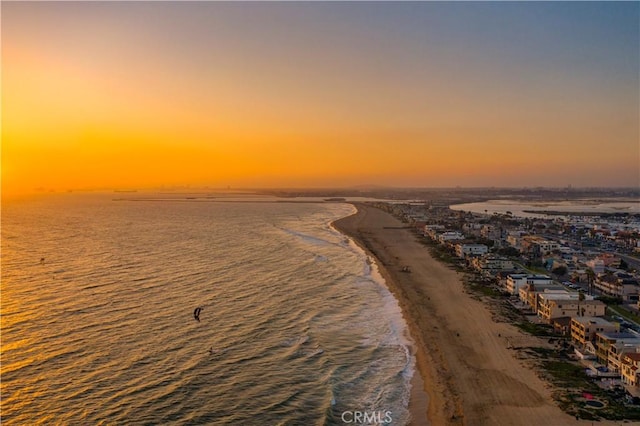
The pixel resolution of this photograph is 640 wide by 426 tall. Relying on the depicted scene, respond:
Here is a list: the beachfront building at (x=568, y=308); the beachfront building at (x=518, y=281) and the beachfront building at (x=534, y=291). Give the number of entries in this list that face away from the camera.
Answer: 0

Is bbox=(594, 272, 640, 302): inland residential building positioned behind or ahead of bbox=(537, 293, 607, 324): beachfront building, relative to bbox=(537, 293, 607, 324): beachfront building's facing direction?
behind

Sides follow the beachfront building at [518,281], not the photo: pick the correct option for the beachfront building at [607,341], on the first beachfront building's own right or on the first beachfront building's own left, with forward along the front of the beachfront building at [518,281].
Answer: on the first beachfront building's own left

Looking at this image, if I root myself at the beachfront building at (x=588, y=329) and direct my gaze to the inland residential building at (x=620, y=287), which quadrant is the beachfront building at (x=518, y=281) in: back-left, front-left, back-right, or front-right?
front-left

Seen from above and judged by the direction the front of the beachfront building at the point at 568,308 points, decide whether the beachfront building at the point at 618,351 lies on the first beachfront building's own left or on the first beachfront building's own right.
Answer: on the first beachfront building's own left

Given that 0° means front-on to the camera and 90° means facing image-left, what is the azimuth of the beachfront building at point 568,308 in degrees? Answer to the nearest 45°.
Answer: approximately 45°

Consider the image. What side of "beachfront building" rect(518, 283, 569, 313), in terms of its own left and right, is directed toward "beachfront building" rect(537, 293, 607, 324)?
left

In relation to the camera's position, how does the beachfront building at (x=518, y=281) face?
facing the viewer and to the left of the viewer

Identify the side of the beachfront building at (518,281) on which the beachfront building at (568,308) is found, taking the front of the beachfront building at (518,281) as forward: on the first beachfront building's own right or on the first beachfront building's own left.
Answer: on the first beachfront building's own left

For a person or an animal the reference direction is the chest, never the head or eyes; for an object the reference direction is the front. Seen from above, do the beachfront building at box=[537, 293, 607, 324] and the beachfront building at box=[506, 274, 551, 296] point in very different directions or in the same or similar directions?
same or similar directions

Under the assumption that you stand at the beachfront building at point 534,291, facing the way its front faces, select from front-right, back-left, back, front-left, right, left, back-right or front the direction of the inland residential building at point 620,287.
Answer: back

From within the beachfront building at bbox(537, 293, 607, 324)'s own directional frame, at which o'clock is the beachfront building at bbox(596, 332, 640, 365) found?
the beachfront building at bbox(596, 332, 640, 365) is roughly at 10 o'clock from the beachfront building at bbox(537, 293, 607, 324).

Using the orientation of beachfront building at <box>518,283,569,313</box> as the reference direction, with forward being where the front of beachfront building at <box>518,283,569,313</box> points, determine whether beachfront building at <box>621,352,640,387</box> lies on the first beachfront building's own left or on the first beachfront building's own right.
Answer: on the first beachfront building's own left

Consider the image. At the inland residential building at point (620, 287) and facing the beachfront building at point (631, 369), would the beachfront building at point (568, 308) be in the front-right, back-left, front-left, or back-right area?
front-right

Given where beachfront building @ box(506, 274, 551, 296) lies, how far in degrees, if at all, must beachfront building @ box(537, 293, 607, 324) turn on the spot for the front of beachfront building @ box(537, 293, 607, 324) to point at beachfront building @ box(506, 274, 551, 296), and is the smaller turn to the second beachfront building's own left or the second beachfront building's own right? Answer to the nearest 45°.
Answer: approximately 90° to the second beachfront building's own right

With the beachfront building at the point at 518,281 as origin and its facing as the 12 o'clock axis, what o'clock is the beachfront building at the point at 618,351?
the beachfront building at the point at 618,351 is roughly at 10 o'clock from the beachfront building at the point at 518,281.
